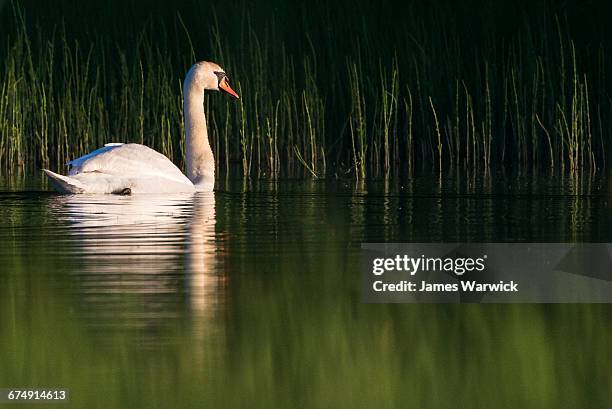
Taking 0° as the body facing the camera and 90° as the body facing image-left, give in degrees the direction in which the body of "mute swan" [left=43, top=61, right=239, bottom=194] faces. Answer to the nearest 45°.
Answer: approximately 270°
